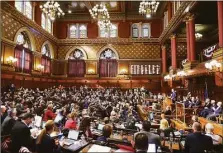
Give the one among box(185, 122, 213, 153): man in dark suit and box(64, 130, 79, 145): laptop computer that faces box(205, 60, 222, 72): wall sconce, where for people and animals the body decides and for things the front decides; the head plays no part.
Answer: the man in dark suit

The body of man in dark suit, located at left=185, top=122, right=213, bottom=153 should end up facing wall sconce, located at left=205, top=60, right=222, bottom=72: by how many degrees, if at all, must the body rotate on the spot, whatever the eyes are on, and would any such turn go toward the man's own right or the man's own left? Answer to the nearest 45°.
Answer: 0° — they already face it

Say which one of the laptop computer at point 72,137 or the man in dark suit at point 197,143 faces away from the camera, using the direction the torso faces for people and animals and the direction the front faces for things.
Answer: the man in dark suit

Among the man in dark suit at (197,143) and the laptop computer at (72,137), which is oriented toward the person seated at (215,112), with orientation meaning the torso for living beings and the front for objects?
the man in dark suit

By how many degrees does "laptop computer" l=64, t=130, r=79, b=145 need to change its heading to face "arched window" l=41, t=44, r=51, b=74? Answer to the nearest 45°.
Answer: approximately 135° to its right

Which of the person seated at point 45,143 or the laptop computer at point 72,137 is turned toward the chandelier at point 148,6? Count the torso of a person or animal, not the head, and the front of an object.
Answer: the person seated

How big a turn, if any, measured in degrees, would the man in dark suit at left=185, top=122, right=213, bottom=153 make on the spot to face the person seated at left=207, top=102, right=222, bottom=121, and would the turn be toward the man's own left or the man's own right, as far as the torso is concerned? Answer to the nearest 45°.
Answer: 0° — they already face them

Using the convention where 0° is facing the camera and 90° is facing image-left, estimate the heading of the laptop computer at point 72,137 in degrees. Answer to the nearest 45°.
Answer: approximately 45°

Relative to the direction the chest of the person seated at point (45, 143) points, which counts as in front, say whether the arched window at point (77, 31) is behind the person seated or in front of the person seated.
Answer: in front

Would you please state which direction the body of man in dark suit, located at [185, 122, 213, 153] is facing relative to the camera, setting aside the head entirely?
away from the camera

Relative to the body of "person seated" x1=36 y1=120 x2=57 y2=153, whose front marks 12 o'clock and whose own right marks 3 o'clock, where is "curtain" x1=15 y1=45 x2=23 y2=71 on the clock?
The curtain is roughly at 10 o'clock from the person seated.

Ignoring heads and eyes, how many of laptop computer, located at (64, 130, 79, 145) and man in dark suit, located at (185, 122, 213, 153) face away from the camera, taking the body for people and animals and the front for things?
1

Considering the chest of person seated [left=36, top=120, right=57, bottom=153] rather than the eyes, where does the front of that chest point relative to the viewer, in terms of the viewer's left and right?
facing away from the viewer and to the right of the viewer

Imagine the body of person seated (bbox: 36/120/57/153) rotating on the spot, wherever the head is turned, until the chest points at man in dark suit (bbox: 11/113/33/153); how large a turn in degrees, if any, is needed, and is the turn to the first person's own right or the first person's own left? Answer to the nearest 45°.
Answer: approximately 90° to the first person's own left

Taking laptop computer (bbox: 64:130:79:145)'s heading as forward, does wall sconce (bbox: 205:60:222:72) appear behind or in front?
behind

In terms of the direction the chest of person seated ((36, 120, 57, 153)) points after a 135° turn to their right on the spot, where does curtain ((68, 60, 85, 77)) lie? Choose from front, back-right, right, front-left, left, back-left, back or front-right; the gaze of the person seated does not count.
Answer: back

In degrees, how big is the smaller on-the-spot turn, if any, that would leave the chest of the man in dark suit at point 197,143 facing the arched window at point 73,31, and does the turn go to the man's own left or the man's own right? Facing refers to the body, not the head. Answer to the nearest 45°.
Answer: approximately 45° to the man's own left

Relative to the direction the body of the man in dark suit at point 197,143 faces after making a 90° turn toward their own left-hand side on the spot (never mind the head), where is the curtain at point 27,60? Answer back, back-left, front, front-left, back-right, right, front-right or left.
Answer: front-right

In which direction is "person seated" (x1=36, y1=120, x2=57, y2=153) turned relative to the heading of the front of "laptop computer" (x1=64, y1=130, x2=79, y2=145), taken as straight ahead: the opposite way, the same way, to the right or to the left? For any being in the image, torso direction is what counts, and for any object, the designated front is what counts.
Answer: the opposite way
